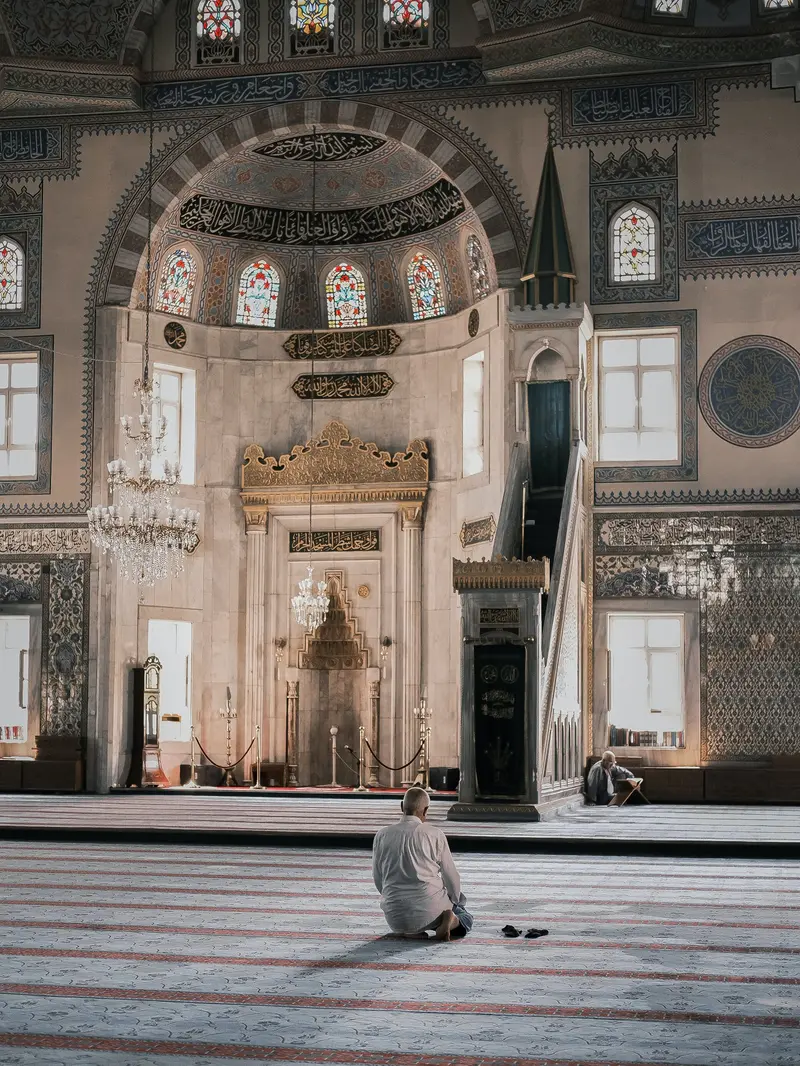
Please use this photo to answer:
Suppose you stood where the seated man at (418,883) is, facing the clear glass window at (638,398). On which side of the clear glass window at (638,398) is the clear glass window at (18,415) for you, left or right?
left

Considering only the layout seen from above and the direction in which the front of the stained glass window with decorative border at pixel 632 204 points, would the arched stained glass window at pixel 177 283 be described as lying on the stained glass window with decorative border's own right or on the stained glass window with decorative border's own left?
on the stained glass window with decorative border's own right

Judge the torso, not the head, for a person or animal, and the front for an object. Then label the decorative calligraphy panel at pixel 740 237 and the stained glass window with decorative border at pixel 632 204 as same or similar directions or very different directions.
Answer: same or similar directions

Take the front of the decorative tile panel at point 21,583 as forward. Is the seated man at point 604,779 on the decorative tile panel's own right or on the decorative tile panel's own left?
on the decorative tile panel's own left

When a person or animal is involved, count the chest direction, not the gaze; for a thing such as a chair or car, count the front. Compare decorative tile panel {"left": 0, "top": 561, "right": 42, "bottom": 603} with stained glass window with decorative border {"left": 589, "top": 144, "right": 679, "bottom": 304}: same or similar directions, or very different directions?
same or similar directions

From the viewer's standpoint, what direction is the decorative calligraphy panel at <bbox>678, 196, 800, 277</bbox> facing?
toward the camera

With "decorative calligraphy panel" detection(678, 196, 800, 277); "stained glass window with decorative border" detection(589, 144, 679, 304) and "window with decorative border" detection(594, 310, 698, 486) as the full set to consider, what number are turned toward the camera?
3

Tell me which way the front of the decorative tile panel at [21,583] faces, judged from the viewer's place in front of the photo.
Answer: facing the viewer

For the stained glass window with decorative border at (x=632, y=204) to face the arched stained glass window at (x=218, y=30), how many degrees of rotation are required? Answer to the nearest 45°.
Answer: approximately 90° to its right

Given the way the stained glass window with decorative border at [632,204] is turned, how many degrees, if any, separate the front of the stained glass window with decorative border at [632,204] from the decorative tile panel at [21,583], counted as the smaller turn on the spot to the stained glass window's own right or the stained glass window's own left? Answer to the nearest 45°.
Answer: approximately 90° to the stained glass window's own right

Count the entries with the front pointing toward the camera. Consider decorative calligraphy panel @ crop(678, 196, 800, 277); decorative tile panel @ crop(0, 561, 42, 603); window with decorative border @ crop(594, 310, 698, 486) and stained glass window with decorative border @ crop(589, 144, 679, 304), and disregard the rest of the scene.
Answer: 4

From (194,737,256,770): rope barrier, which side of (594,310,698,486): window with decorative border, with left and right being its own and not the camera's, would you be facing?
right

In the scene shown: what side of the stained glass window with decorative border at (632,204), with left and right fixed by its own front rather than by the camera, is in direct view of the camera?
front

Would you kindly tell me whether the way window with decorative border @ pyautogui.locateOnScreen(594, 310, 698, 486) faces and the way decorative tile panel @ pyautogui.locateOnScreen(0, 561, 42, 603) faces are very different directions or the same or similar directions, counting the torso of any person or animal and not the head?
same or similar directions
